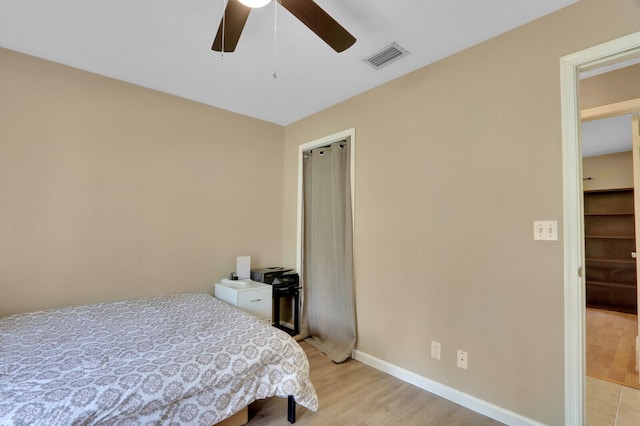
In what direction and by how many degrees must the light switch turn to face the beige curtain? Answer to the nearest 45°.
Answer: approximately 90° to its right

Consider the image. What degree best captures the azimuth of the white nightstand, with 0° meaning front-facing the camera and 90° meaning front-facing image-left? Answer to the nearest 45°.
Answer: approximately 315°

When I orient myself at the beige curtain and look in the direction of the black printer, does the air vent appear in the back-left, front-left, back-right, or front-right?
back-left

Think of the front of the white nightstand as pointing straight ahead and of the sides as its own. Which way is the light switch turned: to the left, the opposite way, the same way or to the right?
to the right
